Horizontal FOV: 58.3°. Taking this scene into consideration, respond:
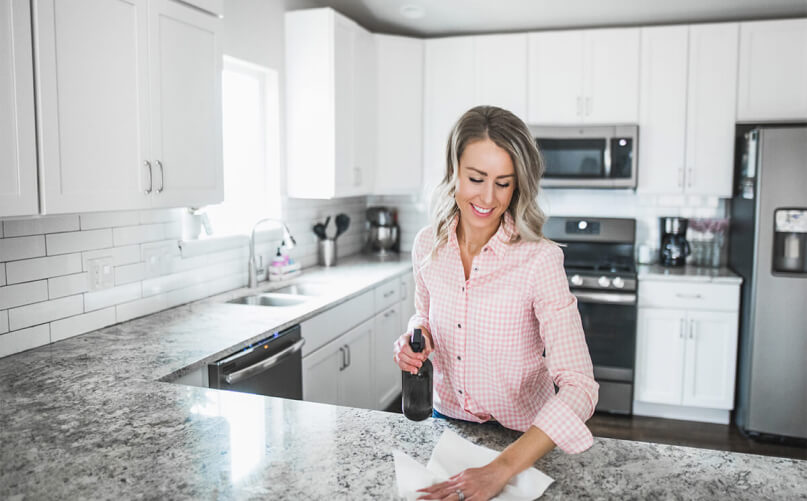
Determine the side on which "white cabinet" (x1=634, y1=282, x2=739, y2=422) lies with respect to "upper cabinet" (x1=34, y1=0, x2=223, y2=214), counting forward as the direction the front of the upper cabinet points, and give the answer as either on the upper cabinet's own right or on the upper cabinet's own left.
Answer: on the upper cabinet's own left

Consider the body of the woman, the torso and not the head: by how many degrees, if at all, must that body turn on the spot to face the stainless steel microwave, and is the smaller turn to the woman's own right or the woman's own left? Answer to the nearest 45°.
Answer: approximately 135° to the woman's own right

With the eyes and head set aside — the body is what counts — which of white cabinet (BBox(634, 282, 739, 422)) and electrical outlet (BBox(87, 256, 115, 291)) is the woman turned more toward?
the electrical outlet

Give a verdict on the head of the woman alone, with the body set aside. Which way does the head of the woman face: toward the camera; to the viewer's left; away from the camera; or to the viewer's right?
toward the camera

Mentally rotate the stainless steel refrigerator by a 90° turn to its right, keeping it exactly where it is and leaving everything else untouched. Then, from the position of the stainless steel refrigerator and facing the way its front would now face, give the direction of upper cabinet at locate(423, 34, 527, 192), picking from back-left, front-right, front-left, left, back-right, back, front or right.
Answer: front

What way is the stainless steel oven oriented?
toward the camera

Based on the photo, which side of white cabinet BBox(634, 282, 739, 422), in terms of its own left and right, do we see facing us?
front

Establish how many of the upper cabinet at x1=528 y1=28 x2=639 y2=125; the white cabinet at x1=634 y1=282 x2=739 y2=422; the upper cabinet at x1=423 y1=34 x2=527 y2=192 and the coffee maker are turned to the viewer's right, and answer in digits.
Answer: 0

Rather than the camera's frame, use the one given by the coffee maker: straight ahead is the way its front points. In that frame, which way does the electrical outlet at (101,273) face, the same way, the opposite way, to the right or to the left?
to the left

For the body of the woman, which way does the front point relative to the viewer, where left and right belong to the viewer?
facing the viewer and to the left of the viewer
